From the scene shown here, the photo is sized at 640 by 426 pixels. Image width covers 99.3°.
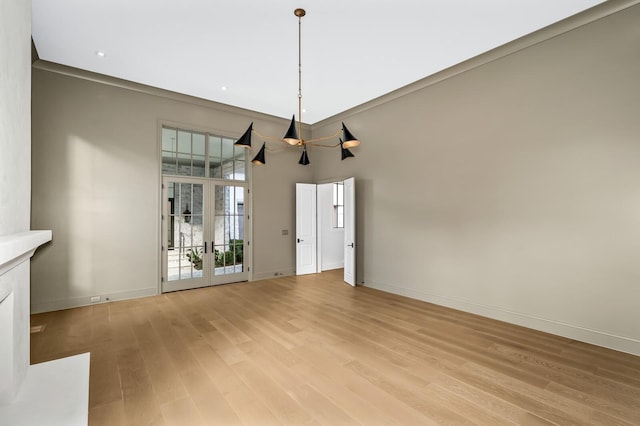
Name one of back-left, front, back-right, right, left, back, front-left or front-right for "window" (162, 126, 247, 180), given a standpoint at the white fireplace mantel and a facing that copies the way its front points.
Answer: front-left

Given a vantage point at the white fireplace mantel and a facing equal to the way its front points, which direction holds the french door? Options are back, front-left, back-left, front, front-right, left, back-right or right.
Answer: front-left

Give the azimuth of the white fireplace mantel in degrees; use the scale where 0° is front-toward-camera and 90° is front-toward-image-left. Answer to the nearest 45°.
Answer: approximately 270°

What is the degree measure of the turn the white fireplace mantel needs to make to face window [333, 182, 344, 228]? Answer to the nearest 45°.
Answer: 0° — it already faces it
